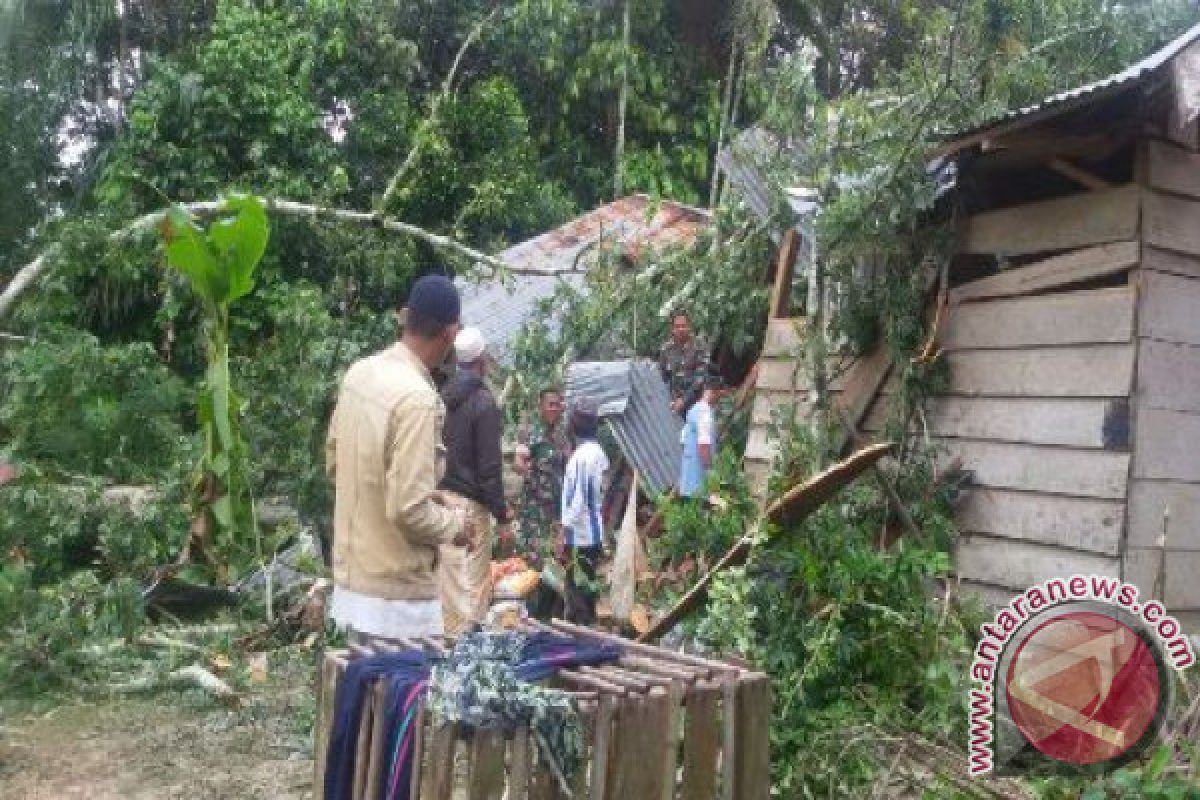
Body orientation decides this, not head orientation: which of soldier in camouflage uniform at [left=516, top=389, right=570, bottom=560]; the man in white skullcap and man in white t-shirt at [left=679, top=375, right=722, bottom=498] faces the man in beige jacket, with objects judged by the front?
the soldier in camouflage uniform

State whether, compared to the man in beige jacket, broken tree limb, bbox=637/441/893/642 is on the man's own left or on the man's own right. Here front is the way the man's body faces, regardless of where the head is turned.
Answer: on the man's own right

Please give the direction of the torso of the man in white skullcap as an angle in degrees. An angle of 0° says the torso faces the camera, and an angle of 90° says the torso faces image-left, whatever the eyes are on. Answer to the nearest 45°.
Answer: approximately 225°

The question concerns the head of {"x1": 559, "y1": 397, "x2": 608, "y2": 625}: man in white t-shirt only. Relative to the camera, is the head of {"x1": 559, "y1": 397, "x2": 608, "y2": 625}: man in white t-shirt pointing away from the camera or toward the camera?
away from the camera

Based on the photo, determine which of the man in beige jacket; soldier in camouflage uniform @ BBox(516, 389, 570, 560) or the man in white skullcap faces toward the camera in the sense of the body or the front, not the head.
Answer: the soldier in camouflage uniform

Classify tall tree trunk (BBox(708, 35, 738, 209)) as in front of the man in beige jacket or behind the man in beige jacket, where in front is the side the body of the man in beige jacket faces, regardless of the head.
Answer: in front

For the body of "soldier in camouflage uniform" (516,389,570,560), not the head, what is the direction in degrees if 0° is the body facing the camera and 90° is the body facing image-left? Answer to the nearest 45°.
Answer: approximately 0°

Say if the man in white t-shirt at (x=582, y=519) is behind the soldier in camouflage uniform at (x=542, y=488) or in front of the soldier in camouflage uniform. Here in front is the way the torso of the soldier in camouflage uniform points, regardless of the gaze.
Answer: in front
